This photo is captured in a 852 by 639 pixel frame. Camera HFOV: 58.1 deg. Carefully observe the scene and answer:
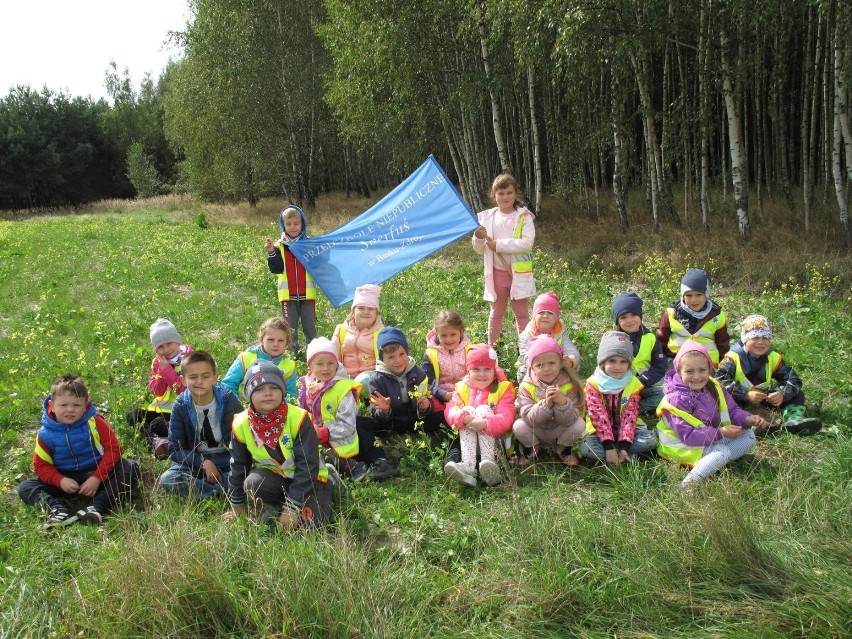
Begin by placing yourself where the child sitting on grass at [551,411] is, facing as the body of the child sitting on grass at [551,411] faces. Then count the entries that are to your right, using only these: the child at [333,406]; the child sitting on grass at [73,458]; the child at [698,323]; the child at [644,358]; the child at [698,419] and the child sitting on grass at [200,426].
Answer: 3

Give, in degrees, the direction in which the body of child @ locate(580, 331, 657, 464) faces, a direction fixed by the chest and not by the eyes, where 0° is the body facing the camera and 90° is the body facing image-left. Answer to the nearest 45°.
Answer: approximately 0°

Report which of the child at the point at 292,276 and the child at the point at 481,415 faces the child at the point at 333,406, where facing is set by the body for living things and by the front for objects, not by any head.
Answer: the child at the point at 292,276

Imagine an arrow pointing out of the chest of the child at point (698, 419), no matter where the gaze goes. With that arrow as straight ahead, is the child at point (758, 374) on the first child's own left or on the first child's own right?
on the first child's own left

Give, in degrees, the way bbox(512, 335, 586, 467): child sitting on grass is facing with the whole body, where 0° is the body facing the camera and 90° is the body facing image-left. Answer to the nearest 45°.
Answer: approximately 0°

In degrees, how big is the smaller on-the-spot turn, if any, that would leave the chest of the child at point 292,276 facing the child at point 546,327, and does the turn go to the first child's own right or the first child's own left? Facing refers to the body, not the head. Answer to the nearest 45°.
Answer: approximately 45° to the first child's own left

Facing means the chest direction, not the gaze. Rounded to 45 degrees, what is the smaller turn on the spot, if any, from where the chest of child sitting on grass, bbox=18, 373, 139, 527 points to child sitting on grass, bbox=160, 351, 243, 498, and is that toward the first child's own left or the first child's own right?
approximately 90° to the first child's own left

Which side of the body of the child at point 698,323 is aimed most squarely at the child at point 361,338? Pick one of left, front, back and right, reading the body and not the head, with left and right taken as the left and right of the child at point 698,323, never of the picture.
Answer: right

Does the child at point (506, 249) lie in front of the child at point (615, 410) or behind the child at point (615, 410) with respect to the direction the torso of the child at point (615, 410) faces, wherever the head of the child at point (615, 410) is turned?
behind

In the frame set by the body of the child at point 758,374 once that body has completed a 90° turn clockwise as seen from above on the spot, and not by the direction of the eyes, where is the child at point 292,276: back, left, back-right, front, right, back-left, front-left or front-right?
front
